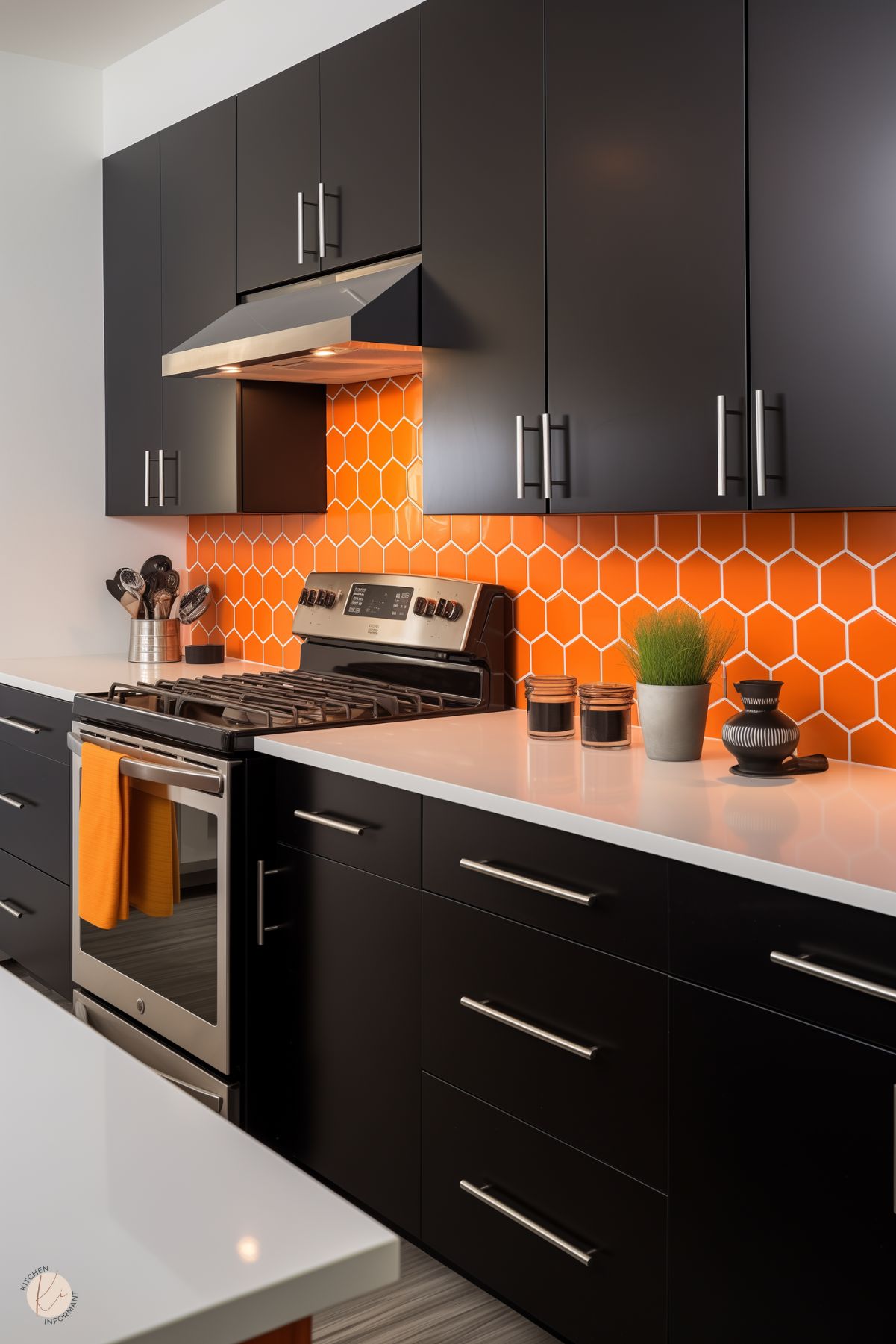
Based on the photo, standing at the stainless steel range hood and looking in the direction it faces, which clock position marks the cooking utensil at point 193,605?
The cooking utensil is roughly at 4 o'clock from the stainless steel range hood.

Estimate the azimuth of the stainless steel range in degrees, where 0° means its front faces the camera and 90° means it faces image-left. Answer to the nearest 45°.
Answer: approximately 45°

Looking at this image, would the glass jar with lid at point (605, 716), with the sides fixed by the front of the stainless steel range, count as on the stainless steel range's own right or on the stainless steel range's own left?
on the stainless steel range's own left

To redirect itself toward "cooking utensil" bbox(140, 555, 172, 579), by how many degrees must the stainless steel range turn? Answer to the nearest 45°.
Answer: approximately 135° to its right

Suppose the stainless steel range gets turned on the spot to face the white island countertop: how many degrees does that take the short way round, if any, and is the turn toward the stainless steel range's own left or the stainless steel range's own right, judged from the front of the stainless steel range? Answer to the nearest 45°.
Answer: approximately 45° to the stainless steel range's own left

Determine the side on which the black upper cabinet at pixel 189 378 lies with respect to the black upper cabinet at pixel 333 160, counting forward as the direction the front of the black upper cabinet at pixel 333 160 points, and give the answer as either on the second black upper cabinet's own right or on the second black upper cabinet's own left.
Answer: on the second black upper cabinet's own right

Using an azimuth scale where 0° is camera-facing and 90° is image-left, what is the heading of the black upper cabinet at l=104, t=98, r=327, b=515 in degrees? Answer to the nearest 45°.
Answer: approximately 45°

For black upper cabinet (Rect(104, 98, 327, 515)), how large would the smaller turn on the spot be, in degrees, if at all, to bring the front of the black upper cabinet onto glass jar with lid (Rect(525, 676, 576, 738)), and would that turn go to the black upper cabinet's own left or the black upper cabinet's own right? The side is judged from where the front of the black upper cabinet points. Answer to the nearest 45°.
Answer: approximately 90° to the black upper cabinet's own left

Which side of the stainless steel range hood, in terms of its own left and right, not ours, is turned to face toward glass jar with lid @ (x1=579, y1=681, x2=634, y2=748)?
left

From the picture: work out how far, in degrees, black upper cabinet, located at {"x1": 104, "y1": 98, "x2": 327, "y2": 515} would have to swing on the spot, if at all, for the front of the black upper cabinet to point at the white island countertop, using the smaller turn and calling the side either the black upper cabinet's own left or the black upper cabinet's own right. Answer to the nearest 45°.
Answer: approximately 45° to the black upper cabinet's own left

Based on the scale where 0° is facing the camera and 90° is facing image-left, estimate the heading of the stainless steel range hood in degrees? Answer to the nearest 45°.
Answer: approximately 45°
